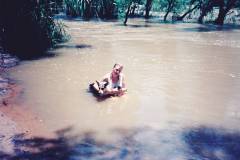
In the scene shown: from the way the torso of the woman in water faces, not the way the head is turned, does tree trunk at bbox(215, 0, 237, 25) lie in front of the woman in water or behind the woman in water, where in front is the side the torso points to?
behind

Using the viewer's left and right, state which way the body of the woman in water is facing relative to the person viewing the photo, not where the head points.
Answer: facing the viewer
